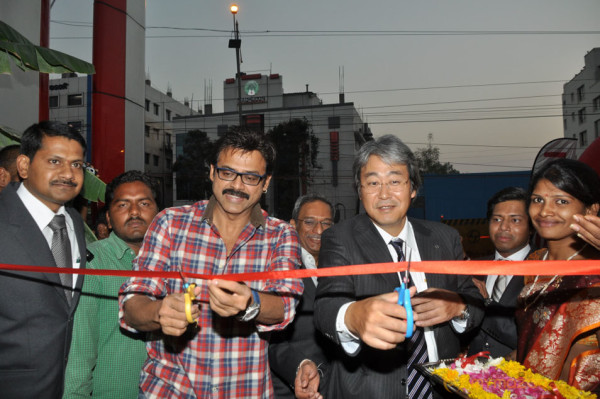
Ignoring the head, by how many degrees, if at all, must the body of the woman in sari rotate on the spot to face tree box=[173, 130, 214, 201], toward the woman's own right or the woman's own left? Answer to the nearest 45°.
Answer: approximately 90° to the woman's own right

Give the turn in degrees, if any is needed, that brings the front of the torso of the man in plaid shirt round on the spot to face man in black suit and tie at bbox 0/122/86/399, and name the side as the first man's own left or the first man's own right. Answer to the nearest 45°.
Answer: approximately 90° to the first man's own right

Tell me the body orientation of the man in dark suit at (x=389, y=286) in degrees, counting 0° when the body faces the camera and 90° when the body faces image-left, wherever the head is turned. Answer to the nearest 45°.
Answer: approximately 0°

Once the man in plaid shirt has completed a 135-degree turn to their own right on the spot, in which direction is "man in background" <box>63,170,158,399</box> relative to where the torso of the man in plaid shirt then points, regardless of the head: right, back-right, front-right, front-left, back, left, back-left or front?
front

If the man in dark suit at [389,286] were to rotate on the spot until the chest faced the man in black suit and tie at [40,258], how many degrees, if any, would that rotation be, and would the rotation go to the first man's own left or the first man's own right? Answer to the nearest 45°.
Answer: approximately 90° to the first man's own right

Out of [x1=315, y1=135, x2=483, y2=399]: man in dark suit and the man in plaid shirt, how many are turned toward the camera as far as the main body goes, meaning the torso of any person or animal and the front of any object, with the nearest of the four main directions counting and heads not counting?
2

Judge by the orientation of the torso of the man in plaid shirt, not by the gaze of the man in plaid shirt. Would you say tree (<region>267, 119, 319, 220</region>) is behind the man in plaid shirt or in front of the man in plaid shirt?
behind
